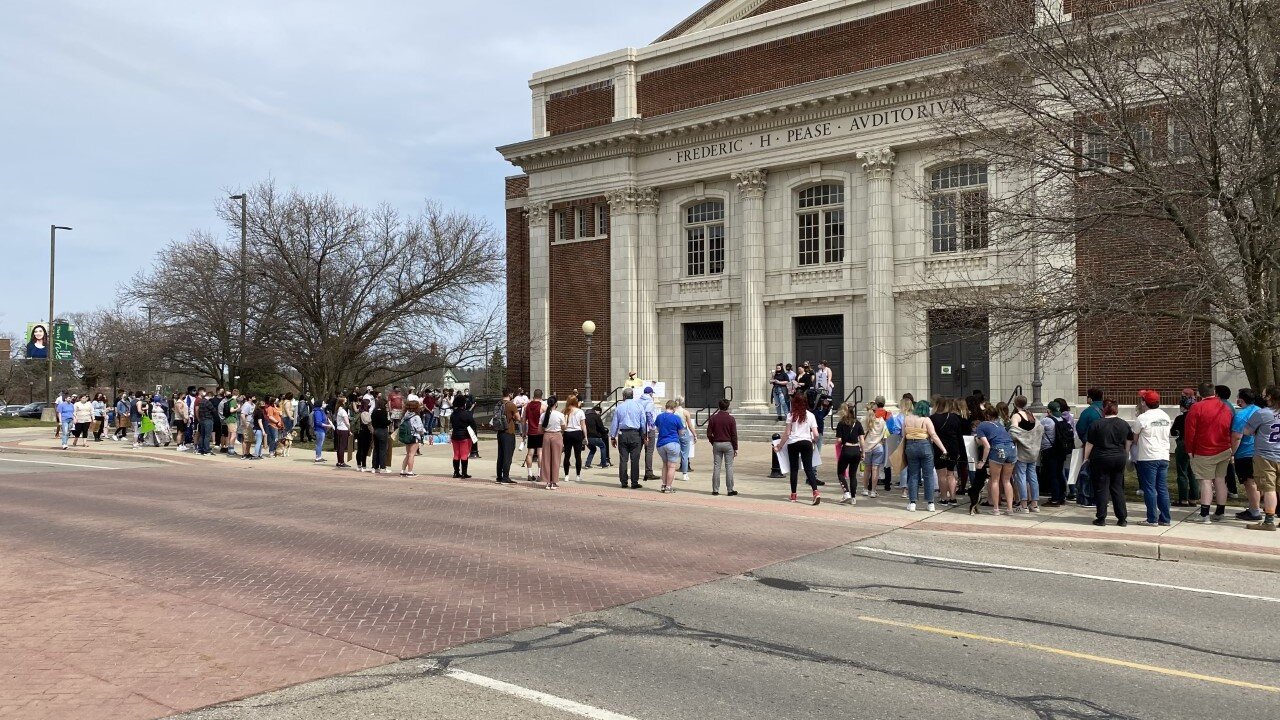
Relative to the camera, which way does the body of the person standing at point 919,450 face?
away from the camera

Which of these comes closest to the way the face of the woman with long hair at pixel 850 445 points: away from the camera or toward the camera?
away from the camera

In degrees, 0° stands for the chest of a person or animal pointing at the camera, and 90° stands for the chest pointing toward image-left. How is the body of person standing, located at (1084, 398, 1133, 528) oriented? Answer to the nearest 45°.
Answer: approximately 180°

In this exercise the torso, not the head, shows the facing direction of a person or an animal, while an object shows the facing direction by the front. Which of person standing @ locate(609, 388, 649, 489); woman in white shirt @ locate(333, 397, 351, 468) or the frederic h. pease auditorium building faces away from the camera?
the person standing

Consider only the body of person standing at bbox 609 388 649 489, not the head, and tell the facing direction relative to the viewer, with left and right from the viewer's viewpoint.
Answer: facing away from the viewer

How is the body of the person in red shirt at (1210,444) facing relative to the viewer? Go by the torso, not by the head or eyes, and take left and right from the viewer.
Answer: facing away from the viewer

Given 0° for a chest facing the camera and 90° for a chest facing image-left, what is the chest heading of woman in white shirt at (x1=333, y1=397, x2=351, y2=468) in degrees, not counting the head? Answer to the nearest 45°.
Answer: approximately 270°

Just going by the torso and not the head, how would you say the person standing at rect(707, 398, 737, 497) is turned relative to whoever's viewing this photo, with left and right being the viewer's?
facing away from the viewer

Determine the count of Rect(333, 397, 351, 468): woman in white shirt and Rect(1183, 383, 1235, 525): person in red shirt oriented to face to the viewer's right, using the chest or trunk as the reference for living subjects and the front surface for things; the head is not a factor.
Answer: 1

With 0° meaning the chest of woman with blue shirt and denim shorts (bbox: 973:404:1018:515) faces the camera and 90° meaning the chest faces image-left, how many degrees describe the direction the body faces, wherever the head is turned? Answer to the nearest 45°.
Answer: approximately 135°

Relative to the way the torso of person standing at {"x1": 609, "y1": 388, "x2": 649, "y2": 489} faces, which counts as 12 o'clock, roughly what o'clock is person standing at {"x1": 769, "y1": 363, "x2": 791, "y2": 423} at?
person standing at {"x1": 769, "y1": 363, "x2": 791, "y2": 423} is roughly at 1 o'clock from person standing at {"x1": 609, "y1": 388, "x2": 649, "y2": 489}.
